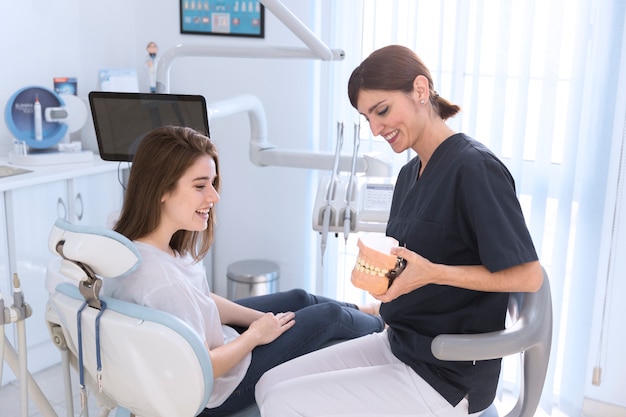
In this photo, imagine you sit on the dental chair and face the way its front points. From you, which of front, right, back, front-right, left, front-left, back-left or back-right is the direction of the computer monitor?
front-left

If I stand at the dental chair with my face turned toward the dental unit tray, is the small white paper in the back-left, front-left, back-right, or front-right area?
front-left

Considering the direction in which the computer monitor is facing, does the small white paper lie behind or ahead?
behind

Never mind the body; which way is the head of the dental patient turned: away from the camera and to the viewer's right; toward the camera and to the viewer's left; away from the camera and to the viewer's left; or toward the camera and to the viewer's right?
toward the camera and to the viewer's right

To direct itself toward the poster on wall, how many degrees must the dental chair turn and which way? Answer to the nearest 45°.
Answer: approximately 45° to its left

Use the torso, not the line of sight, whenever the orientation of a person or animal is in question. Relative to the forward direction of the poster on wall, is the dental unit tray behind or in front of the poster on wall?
in front

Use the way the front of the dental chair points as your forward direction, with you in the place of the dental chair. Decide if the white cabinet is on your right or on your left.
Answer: on your left

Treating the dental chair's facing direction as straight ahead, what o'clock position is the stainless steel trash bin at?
The stainless steel trash bin is roughly at 11 o'clock from the dental chair.

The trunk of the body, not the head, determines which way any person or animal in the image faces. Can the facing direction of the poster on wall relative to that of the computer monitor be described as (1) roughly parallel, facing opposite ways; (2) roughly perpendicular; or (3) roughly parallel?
roughly parallel

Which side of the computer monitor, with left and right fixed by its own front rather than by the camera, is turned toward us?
front

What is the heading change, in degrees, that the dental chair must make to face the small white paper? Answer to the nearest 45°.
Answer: approximately 45° to its left

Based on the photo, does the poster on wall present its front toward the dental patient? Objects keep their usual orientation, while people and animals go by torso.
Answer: yes
